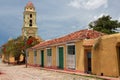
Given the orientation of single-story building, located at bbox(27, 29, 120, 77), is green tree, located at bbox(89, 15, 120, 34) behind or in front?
behind

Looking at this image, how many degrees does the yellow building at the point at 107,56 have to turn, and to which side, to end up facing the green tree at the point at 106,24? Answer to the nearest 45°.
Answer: approximately 135° to its right
